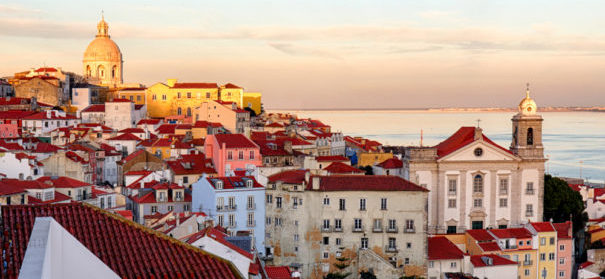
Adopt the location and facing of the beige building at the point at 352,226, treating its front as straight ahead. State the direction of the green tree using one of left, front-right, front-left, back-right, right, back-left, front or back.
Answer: back-left

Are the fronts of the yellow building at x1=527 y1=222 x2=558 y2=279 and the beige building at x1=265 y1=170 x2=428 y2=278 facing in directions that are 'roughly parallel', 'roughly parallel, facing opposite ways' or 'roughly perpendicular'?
roughly parallel

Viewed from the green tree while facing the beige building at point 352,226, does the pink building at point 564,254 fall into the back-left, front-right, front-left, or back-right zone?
front-left

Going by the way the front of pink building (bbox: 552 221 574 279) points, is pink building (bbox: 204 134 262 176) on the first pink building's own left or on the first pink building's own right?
on the first pink building's own right

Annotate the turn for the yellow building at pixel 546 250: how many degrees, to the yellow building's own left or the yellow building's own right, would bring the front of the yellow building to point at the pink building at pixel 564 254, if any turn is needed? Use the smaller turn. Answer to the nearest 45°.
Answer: approximately 135° to the yellow building's own left

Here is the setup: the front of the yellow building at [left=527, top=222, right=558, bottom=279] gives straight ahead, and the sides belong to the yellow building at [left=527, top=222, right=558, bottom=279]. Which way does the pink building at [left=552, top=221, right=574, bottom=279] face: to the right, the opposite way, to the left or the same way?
the same way

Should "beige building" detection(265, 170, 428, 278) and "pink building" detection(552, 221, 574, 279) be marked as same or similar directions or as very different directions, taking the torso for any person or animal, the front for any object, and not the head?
same or similar directions

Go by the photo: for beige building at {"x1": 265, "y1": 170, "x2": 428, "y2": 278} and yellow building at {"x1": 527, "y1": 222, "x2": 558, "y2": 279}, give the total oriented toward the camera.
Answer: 2

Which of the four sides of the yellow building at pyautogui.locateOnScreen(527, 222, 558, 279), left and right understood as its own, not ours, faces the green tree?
back

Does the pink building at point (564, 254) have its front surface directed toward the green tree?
no

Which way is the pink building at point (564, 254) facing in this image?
toward the camera

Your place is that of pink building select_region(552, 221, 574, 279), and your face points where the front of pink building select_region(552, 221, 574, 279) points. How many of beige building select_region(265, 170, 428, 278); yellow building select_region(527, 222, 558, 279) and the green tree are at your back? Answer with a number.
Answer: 1

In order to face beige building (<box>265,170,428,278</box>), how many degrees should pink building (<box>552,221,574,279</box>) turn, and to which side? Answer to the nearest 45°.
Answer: approximately 45° to its right

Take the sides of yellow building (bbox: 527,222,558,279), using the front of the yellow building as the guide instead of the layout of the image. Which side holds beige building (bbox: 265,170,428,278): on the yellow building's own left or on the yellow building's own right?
on the yellow building's own right

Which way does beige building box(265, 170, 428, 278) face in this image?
toward the camera

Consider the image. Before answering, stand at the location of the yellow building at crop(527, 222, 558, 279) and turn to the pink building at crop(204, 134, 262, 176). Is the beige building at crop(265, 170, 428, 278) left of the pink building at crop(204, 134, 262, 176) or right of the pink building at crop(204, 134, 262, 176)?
left
